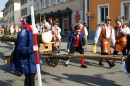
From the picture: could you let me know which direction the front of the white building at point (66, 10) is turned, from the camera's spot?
facing the viewer and to the left of the viewer

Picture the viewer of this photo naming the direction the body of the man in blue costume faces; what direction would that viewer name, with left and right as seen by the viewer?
facing to the right of the viewer

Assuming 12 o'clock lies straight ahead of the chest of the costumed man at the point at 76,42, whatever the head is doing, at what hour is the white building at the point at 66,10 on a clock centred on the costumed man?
The white building is roughly at 6 o'clock from the costumed man.

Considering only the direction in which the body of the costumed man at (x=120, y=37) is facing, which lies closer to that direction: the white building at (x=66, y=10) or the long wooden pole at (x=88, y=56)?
the long wooden pole

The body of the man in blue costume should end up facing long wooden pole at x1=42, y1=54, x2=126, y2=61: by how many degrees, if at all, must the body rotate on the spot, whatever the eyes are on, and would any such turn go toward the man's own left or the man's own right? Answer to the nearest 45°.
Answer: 0° — they already face it

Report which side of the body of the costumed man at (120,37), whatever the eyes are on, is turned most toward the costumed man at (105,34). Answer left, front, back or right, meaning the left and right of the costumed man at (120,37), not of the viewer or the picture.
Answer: front

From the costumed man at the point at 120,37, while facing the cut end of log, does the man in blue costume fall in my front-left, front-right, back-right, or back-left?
front-left

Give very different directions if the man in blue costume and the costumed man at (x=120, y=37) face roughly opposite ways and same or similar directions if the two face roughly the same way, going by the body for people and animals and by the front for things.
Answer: very different directions

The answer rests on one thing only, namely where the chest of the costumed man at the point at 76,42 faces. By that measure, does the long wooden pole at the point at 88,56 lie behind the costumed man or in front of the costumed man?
in front

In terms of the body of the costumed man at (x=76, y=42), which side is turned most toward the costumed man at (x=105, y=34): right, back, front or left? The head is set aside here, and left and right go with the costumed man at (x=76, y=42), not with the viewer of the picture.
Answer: left

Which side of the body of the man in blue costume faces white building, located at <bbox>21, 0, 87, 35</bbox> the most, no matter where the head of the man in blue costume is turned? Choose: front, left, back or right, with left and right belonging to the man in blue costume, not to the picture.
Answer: left

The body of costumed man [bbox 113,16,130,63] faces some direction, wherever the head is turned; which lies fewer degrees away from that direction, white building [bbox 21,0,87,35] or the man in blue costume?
the man in blue costume

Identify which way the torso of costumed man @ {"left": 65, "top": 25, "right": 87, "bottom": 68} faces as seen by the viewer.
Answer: toward the camera

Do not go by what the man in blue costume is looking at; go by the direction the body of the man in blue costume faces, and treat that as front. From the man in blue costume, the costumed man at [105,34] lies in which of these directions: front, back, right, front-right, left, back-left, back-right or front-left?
front-left

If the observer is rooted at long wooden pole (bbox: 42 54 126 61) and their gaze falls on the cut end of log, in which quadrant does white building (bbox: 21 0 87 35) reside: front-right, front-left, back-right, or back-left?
front-right

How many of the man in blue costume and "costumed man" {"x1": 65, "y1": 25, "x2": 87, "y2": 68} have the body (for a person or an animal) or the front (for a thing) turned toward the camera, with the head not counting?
1
